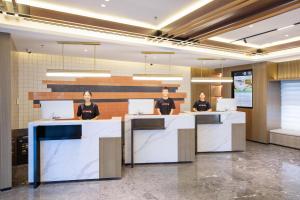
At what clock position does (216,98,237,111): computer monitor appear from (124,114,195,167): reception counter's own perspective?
The computer monitor is roughly at 8 o'clock from the reception counter.

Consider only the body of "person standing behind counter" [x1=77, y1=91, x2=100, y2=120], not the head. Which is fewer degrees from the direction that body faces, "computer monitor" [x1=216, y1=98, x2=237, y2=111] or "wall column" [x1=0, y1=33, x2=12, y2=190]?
the wall column

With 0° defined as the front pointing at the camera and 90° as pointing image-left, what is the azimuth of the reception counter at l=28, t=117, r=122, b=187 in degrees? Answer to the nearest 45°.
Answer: approximately 0°

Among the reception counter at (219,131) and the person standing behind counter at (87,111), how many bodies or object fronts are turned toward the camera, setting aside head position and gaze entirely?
2

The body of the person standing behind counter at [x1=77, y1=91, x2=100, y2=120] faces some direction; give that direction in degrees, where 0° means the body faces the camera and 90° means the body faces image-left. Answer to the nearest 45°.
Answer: approximately 0°

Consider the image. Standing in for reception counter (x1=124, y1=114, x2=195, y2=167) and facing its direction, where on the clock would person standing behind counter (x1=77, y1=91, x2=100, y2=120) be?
The person standing behind counter is roughly at 3 o'clock from the reception counter.
